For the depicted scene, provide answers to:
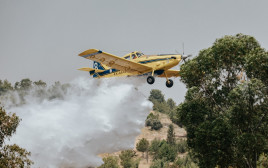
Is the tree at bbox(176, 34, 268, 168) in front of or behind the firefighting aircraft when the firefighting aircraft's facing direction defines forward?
in front

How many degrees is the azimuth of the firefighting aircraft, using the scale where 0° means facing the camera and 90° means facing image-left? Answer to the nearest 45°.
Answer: approximately 315°
